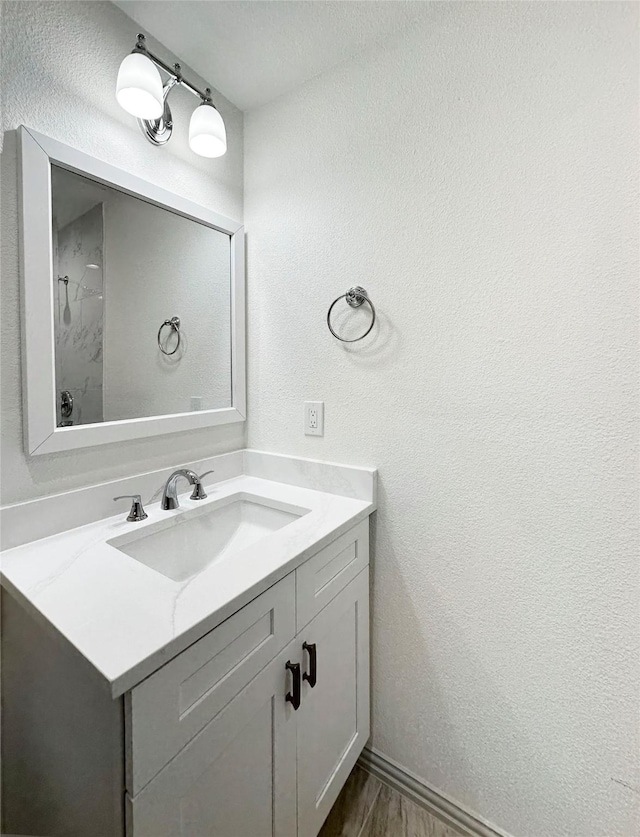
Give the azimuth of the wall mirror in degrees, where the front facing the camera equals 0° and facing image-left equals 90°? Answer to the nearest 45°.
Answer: approximately 315°

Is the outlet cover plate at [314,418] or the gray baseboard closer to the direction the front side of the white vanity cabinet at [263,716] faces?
the gray baseboard

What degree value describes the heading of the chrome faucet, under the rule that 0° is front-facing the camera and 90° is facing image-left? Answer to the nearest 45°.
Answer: approximately 315°

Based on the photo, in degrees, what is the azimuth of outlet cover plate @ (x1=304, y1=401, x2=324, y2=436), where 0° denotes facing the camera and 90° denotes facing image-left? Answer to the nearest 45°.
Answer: approximately 45°

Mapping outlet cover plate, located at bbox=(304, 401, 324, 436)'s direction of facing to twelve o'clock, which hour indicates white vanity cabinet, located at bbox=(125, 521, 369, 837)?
The white vanity cabinet is roughly at 11 o'clock from the outlet cover plate.

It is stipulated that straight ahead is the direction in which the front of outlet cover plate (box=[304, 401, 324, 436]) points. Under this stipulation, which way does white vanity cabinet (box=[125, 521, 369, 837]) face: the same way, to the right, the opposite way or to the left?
to the left
